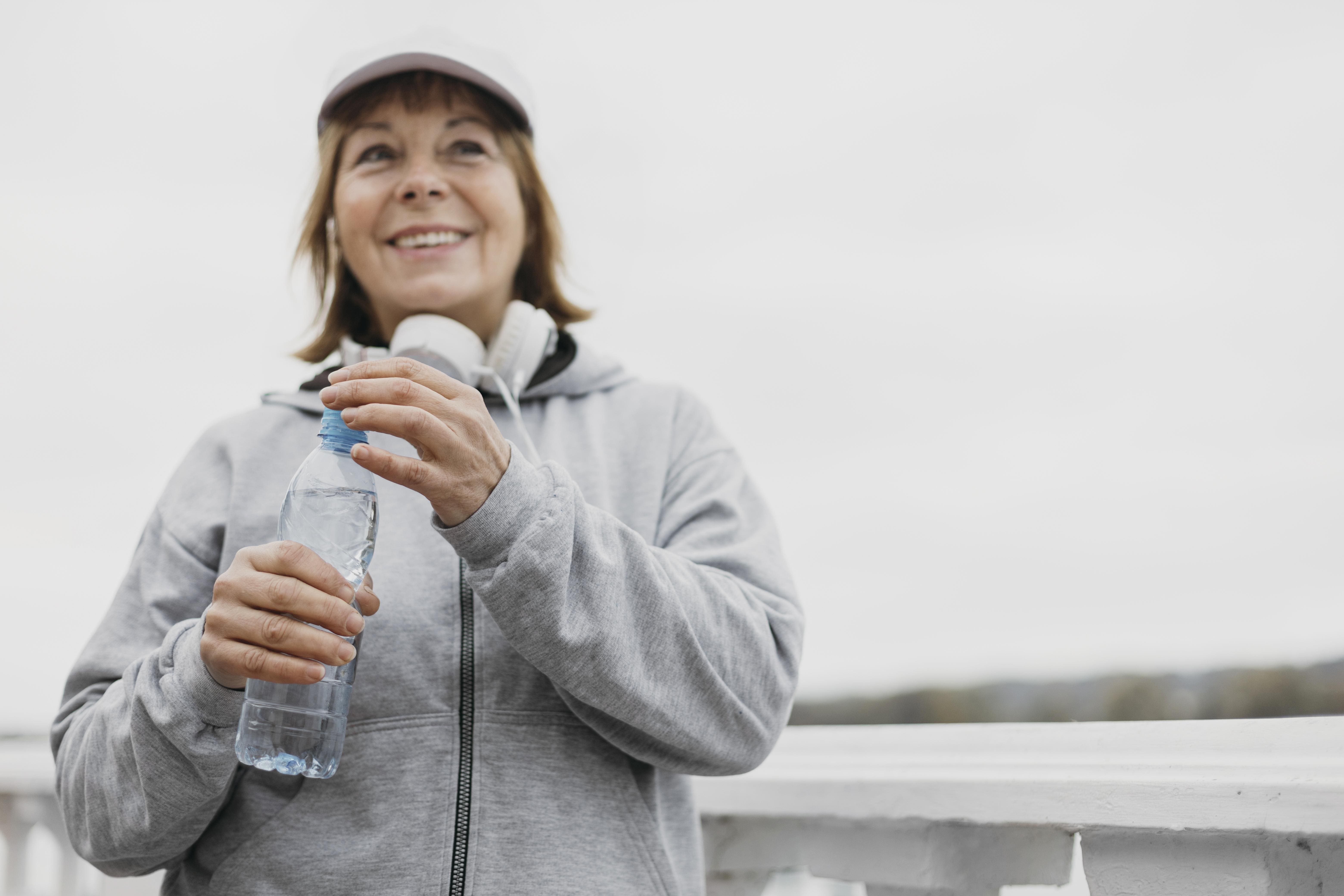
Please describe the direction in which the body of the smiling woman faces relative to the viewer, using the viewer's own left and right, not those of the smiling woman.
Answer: facing the viewer
